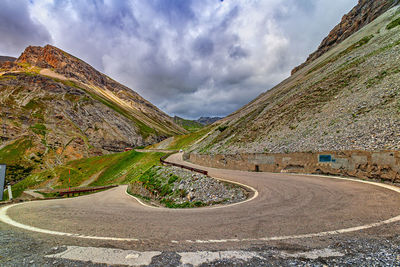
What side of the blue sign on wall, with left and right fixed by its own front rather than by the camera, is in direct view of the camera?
front

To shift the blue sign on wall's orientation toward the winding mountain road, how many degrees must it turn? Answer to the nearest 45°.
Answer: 0° — it already faces it
